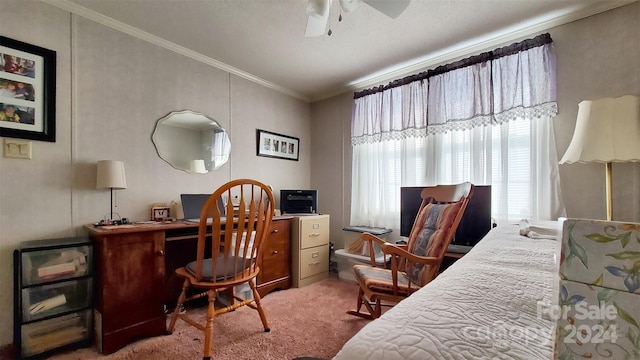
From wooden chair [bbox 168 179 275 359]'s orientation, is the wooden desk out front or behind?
out front

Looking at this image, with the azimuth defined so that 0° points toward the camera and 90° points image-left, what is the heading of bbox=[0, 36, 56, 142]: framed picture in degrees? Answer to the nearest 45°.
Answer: approximately 315°

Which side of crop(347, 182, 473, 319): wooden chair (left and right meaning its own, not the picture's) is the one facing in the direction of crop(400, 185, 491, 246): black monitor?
back

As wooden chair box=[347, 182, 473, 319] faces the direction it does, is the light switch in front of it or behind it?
in front

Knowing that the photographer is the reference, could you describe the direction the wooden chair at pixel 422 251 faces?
facing the viewer and to the left of the viewer

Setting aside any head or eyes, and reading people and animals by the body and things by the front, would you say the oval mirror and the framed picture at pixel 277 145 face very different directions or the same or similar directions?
same or similar directions

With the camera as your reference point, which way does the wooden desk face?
facing the viewer and to the right of the viewer

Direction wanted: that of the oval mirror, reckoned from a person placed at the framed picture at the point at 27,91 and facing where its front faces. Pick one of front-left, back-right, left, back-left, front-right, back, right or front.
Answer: front-left

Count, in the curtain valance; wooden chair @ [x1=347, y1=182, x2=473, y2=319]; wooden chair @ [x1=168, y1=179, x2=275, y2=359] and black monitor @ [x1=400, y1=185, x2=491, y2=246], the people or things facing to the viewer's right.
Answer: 0

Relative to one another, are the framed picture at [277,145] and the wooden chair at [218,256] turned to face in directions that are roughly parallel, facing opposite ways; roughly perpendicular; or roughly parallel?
roughly parallel, facing opposite ways

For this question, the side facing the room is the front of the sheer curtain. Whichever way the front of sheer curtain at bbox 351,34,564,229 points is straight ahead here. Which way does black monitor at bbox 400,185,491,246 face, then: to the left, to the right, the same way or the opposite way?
the same way

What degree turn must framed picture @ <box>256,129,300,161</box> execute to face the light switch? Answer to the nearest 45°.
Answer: approximately 90° to its right

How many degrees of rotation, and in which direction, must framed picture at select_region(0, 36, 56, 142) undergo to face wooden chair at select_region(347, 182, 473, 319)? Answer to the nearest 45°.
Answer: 0° — it already faces it

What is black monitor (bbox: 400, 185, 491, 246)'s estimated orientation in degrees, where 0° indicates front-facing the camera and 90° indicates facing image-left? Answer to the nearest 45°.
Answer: approximately 45°

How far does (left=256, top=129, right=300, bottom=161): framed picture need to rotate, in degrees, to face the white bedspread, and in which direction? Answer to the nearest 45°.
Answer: approximately 45° to its right
